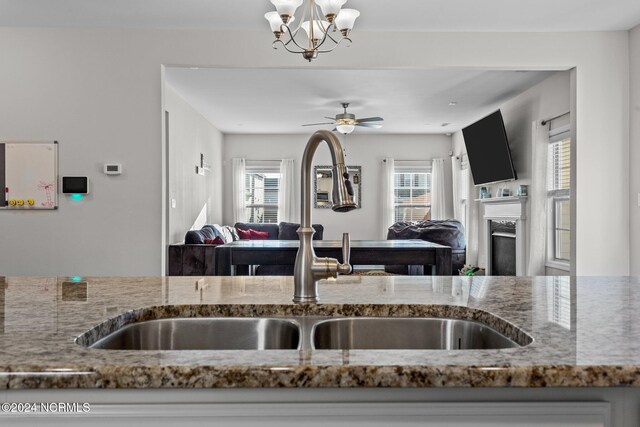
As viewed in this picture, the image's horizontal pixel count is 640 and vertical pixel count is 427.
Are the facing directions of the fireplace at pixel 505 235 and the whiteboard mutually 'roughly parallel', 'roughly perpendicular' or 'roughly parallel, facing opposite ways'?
roughly perpendicular

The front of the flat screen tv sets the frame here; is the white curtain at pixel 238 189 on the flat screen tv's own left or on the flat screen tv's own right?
on the flat screen tv's own right

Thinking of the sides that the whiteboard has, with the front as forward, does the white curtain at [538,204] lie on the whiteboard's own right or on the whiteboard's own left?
on the whiteboard's own left

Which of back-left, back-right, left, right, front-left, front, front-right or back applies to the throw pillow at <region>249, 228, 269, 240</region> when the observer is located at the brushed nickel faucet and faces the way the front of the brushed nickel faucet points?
back-left

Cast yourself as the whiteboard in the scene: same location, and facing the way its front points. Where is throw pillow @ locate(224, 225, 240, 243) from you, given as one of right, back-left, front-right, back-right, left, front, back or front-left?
back-left

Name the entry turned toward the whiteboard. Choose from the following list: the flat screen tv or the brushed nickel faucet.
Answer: the flat screen tv

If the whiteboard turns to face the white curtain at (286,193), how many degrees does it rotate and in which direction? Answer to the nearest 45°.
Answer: approximately 135° to its left

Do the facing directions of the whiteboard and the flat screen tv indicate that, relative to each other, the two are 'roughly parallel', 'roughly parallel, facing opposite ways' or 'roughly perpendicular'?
roughly perpendicular

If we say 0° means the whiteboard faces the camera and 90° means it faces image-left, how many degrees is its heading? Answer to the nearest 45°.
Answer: approximately 0°

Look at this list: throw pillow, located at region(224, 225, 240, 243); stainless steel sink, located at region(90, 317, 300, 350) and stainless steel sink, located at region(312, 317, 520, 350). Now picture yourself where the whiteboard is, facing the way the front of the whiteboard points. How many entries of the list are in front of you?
2

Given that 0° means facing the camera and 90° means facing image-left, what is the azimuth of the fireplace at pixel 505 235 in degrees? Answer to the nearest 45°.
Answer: approximately 45°
